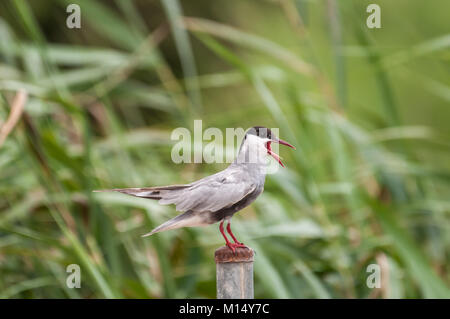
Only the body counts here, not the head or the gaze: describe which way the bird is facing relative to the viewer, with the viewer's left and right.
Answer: facing to the right of the viewer
